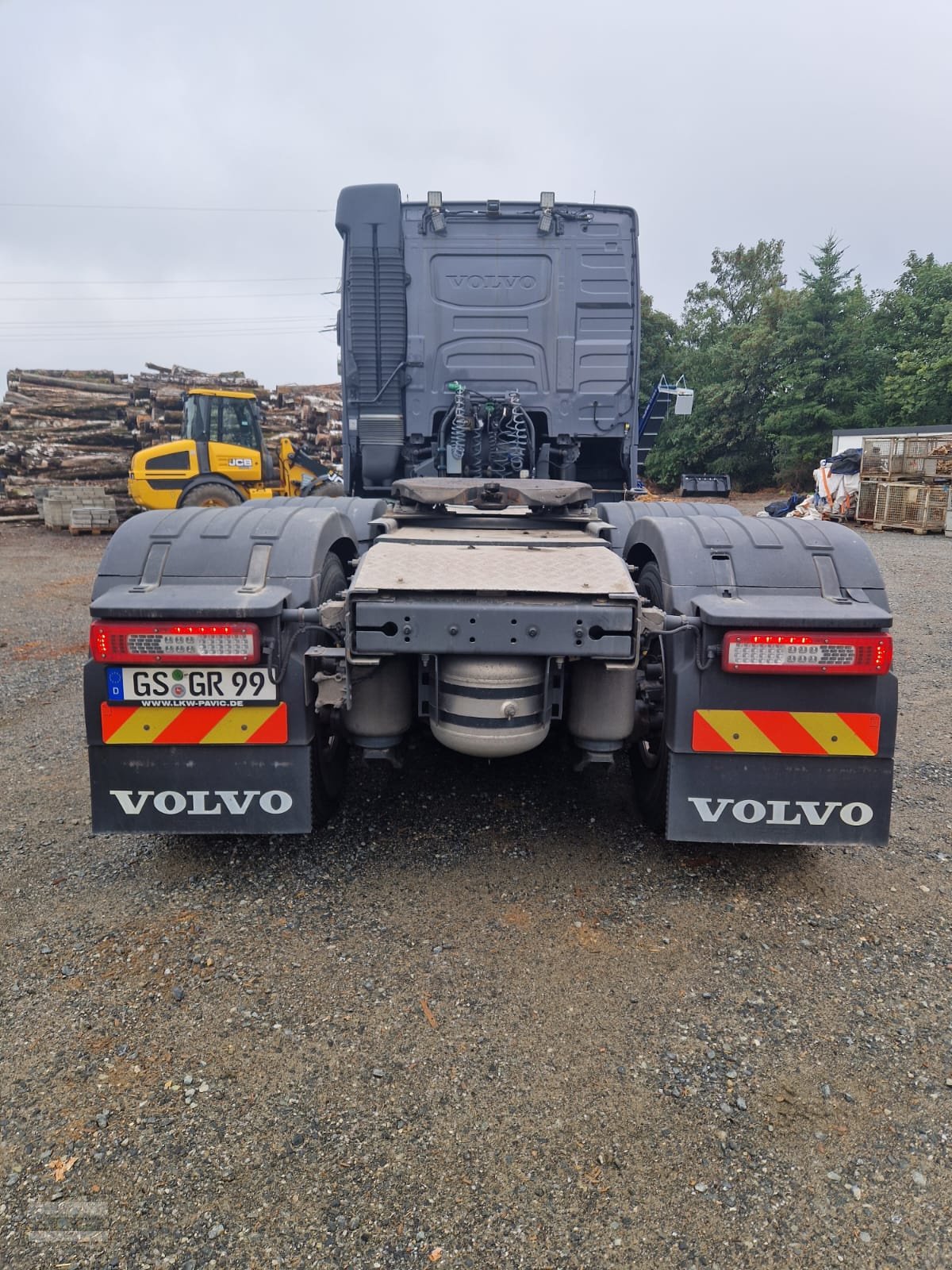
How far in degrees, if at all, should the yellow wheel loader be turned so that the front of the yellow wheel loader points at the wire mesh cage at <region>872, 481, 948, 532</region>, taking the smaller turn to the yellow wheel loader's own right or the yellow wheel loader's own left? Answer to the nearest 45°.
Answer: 0° — it already faces it

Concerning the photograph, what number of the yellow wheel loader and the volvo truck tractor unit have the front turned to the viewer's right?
1

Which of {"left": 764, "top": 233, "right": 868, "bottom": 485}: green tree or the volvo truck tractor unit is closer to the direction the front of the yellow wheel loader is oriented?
the green tree

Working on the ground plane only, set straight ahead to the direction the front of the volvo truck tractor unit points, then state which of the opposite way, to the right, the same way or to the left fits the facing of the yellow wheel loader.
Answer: to the right

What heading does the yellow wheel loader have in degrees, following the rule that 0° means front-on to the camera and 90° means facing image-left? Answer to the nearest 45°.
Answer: approximately 270°

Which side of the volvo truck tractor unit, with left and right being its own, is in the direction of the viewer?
back
